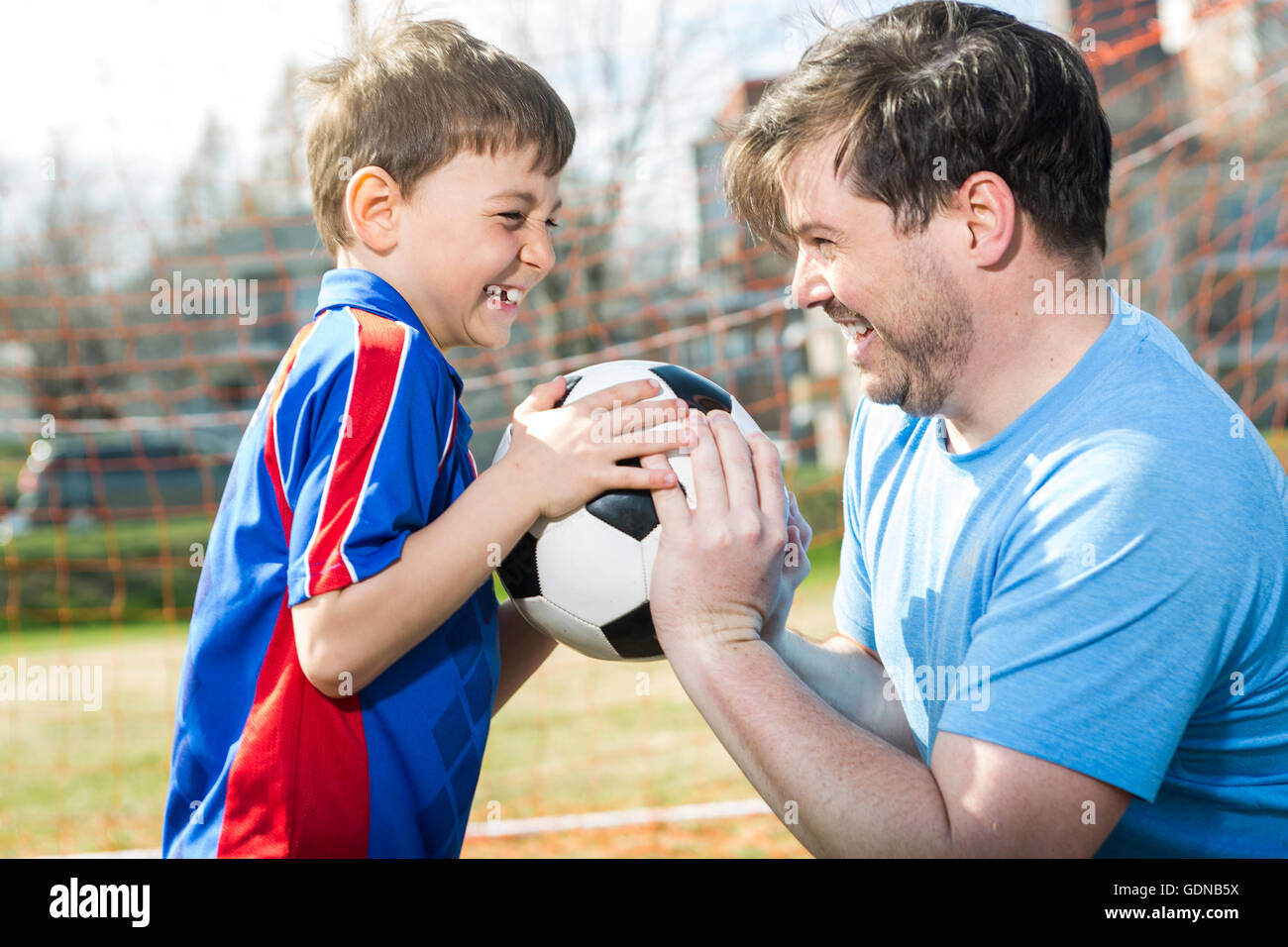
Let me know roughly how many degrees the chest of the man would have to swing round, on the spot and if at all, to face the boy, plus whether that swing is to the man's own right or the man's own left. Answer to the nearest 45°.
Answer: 0° — they already face them

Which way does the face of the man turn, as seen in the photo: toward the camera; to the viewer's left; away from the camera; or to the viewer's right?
to the viewer's left

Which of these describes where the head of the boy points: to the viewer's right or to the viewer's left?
to the viewer's right

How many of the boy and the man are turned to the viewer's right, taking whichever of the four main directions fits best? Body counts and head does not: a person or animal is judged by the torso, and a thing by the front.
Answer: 1

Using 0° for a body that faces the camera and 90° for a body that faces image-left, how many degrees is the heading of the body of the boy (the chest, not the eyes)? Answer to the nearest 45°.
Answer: approximately 270°

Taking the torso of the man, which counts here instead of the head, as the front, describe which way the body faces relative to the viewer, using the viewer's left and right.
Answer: facing to the left of the viewer

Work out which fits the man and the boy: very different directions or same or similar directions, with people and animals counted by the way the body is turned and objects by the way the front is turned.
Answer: very different directions
